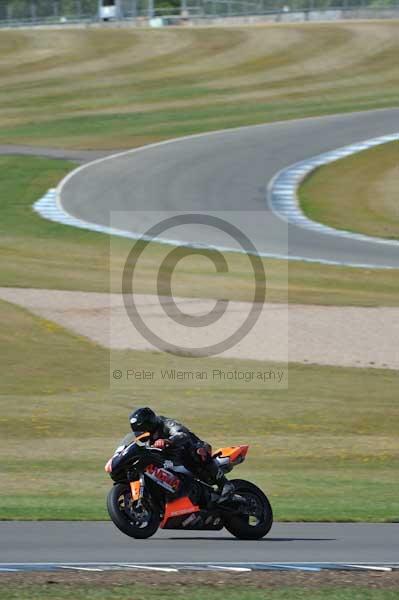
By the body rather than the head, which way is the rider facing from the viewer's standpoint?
to the viewer's left

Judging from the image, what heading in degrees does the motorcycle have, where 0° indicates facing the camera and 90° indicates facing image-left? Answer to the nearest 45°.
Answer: approximately 90°
